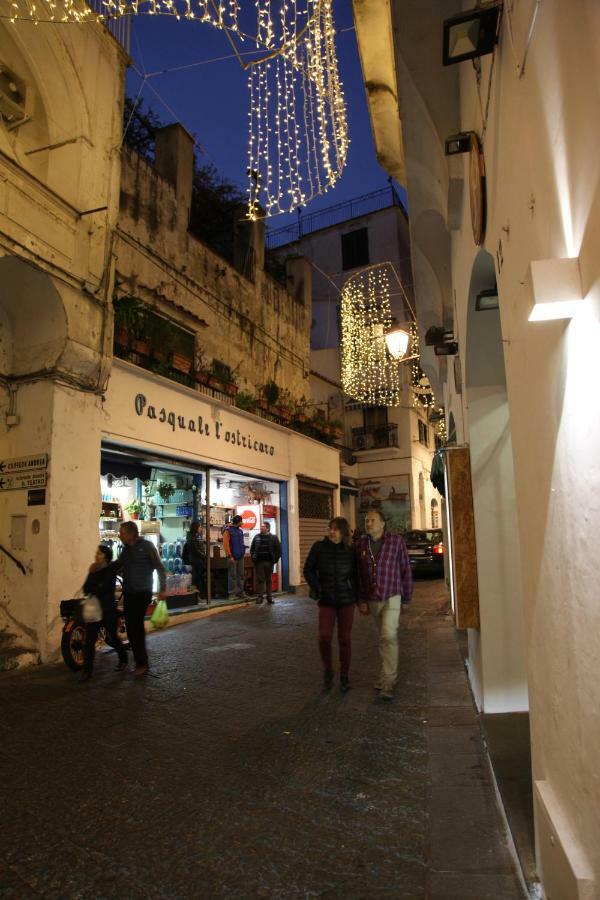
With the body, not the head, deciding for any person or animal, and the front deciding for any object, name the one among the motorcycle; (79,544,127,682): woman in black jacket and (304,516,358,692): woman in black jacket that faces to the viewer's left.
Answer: (79,544,127,682): woman in black jacket

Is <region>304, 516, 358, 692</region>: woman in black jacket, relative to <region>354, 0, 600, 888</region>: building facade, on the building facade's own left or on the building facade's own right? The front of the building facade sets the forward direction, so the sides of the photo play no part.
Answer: on the building facade's own right

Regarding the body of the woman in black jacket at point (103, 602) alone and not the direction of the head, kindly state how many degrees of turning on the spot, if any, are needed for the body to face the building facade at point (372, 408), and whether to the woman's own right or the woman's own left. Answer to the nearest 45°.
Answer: approximately 135° to the woman's own right

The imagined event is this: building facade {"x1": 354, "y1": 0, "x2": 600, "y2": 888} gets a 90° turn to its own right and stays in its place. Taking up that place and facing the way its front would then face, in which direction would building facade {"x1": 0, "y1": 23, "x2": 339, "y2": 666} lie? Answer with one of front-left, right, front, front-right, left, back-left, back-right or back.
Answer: front-left

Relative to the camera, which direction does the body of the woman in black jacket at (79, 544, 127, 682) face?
to the viewer's left

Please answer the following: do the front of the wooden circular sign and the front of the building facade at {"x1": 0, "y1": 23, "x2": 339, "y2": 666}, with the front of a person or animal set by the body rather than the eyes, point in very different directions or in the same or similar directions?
very different directions

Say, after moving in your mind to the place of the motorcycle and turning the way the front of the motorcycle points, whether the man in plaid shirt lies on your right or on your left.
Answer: on your right

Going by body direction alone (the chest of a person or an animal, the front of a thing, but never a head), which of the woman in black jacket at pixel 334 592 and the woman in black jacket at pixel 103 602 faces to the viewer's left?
the woman in black jacket at pixel 103 602

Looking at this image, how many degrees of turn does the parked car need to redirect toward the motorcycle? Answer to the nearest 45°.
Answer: approximately 180°

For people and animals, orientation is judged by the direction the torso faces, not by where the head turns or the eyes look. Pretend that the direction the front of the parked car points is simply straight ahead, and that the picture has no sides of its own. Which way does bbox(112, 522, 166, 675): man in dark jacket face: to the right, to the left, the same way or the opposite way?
the opposite way

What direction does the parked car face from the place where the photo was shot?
facing away from the viewer

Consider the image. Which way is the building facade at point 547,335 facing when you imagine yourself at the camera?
facing to the left of the viewer
